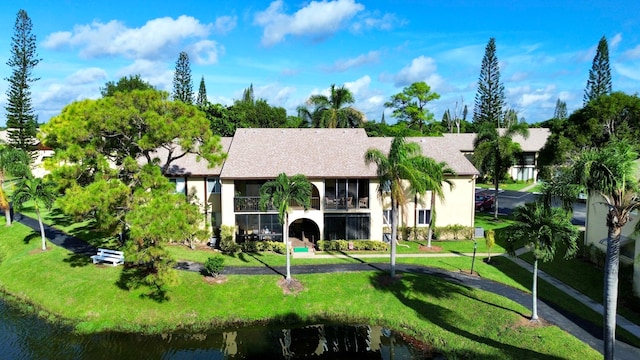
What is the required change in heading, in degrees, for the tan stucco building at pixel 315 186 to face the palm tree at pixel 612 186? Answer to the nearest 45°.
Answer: approximately 45° to its left

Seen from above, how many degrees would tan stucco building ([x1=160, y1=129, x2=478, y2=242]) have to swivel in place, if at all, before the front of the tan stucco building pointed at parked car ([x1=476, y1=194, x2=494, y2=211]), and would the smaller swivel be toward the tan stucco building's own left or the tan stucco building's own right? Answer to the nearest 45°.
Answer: approximately 135° to the tan stucco building's own left

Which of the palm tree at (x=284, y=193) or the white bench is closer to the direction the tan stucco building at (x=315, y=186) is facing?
the palm tree

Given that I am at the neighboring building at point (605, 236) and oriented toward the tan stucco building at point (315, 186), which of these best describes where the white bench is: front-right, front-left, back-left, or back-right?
front-left

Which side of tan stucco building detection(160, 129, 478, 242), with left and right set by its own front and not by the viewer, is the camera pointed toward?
front

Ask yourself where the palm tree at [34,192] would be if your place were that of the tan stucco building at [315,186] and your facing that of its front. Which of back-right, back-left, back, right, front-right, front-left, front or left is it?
right

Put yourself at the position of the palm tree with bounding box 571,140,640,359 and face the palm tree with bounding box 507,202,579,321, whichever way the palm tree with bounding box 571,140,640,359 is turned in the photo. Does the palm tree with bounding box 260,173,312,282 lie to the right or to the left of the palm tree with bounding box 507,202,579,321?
left

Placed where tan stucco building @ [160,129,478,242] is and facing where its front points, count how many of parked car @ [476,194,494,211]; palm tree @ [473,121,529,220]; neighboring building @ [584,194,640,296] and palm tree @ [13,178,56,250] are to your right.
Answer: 1

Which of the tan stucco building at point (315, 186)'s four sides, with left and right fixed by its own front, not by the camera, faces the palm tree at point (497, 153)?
left

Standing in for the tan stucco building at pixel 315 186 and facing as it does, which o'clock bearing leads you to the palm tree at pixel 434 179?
The palm tree is roughly at 10 o'clock from the tan stucco building.

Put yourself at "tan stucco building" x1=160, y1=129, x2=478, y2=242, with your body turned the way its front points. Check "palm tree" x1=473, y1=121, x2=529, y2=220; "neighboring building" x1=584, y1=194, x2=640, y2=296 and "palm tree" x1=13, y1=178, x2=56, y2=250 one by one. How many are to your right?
1

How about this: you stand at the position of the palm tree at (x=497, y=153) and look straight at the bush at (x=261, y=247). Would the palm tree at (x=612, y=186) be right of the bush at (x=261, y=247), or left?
left

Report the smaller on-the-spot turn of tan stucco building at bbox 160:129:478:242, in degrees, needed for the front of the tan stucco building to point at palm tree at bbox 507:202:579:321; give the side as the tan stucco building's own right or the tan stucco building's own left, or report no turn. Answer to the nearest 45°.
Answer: approximately 45° to the tan stucco building's own left

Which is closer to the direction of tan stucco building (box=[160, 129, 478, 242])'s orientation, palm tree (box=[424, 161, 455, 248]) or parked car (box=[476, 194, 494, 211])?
the palm tree

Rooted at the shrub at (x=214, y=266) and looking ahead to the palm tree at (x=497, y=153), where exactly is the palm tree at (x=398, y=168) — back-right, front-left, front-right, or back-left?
front-right
